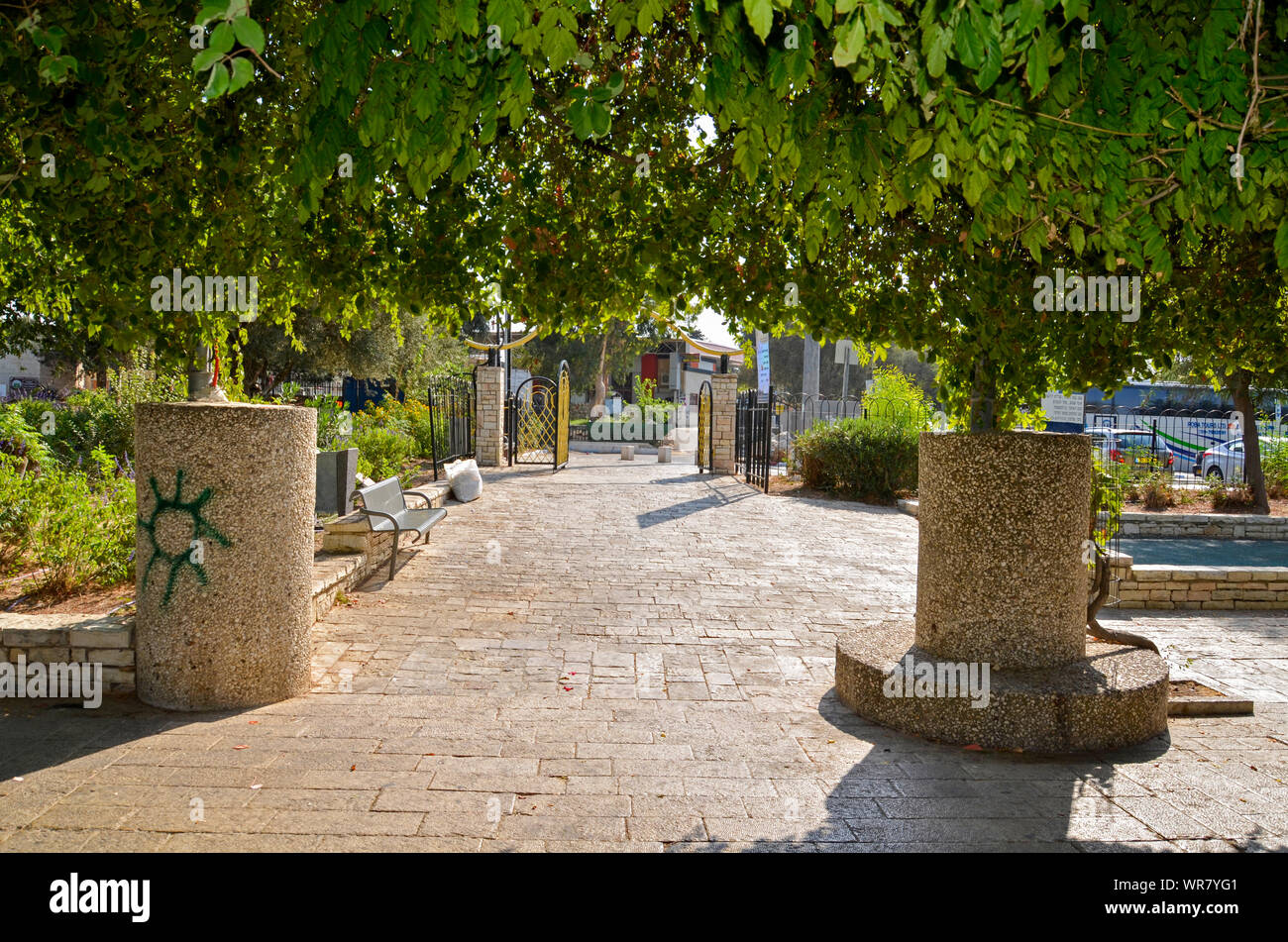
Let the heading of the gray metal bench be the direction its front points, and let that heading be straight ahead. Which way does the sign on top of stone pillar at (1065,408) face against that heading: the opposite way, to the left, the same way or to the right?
to the right

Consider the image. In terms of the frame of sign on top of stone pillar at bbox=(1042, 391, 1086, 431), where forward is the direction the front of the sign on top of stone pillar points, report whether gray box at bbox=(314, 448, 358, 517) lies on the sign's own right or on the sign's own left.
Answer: on the sign's own right

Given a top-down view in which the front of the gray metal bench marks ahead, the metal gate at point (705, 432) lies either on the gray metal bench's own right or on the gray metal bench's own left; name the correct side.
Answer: on the gray metal bench's own left

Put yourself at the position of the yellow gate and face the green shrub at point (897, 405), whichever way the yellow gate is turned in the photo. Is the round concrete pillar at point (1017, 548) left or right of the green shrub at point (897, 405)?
right

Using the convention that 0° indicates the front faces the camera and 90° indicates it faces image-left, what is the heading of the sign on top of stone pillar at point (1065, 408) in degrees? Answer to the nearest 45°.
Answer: approximately 0°

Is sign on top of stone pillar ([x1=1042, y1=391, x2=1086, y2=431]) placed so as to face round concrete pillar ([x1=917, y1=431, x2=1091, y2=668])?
yes

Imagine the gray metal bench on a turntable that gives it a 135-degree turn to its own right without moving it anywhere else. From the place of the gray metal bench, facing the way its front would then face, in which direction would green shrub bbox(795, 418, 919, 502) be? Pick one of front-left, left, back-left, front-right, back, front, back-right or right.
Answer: back-right

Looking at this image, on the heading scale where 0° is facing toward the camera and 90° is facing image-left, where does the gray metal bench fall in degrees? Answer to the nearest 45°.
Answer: approximately 315°

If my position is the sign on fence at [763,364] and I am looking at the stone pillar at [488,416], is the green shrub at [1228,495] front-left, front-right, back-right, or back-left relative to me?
back-left

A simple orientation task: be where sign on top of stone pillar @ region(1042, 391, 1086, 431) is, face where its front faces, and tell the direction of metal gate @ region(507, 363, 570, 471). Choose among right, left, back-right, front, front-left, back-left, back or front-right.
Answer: back-right
